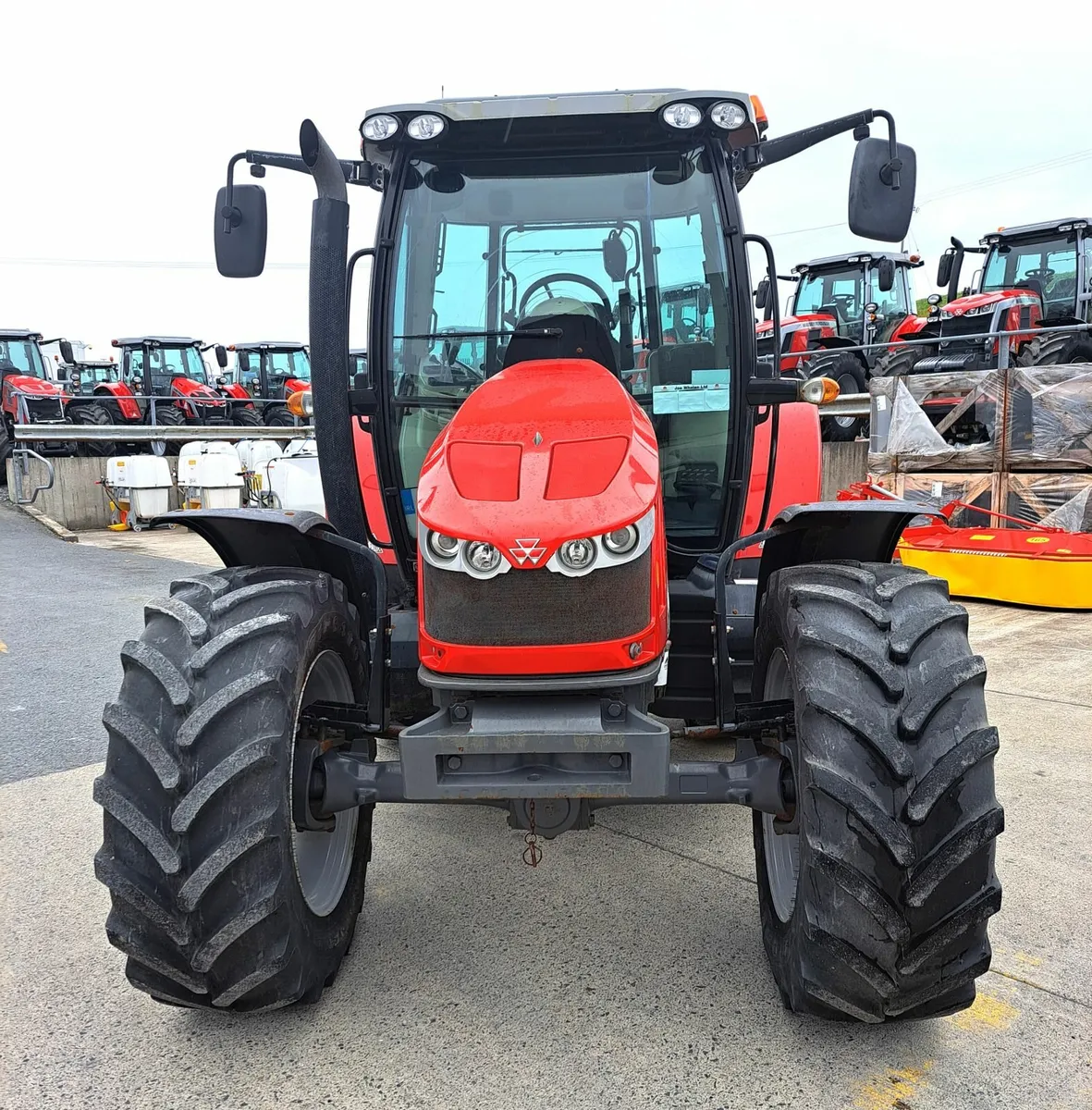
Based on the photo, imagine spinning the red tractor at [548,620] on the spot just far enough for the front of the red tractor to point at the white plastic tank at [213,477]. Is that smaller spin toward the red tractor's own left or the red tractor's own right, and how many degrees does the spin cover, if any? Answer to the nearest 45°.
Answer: approximately 180°

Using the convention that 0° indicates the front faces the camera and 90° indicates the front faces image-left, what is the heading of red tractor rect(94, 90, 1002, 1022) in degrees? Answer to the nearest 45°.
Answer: approximately 0°

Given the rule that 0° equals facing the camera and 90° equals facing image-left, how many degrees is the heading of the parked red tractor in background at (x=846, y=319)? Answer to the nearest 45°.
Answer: approximately 45°

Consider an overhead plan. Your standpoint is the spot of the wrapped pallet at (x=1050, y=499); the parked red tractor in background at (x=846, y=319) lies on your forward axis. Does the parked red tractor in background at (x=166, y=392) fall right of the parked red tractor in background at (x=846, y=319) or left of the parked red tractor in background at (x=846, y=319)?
left
